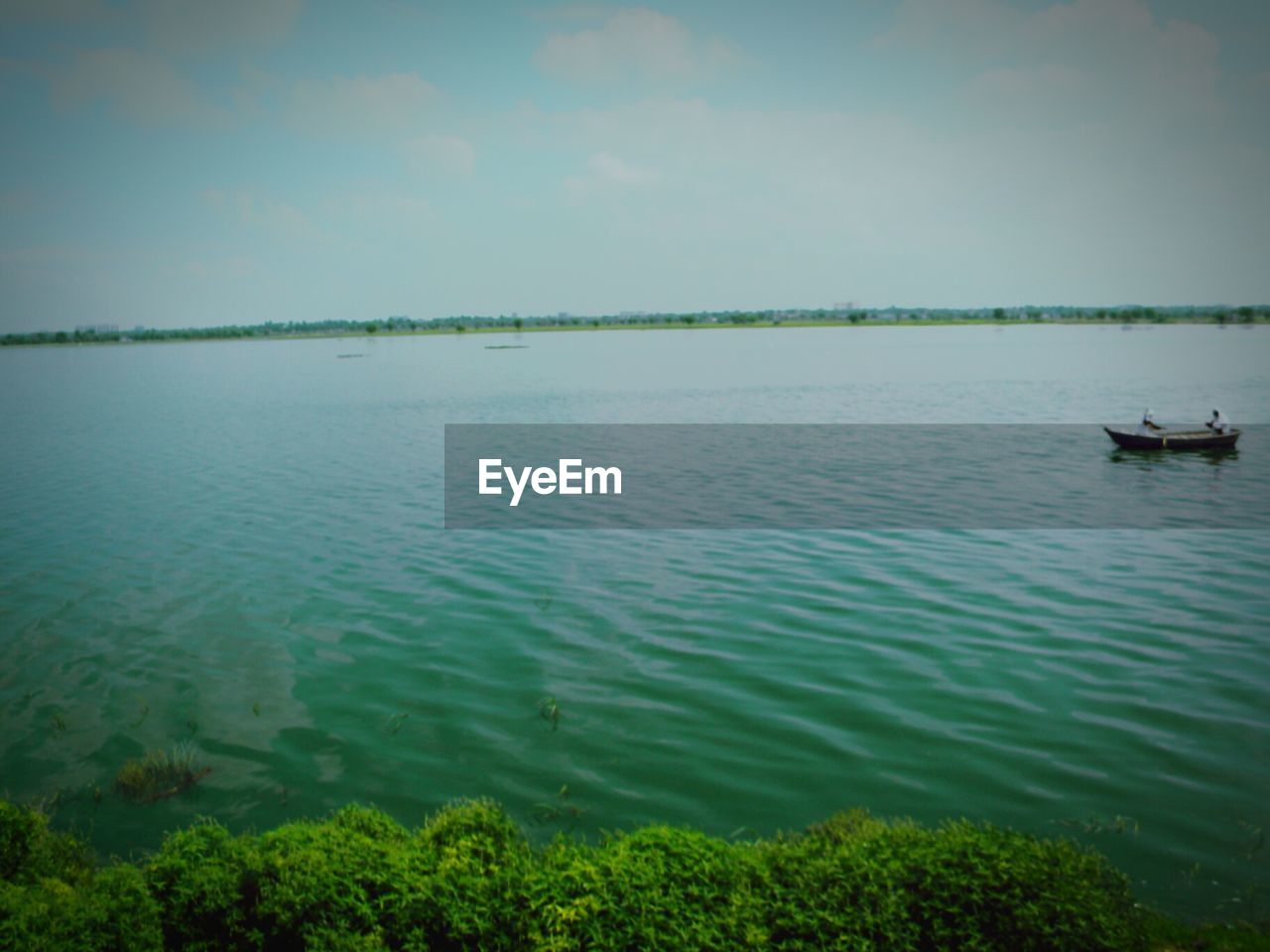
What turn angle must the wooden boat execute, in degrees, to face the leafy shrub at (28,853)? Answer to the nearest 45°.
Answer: approximately 90° to its left

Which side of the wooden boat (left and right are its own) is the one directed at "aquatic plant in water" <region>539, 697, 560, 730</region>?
left

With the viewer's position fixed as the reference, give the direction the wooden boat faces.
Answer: facing to the left of the viewer

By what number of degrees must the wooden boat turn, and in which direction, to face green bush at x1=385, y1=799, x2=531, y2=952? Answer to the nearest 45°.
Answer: approximately 90° to its left

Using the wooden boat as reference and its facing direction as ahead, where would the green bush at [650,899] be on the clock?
The green bush is roughly at 9 o'clock from the wooden boat.

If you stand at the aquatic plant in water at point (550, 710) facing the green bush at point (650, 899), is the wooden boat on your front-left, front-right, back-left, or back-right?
back-left

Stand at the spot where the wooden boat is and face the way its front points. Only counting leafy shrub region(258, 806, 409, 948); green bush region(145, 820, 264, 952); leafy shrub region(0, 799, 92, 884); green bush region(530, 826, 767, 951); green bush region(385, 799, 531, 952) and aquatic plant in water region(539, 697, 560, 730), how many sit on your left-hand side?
6
